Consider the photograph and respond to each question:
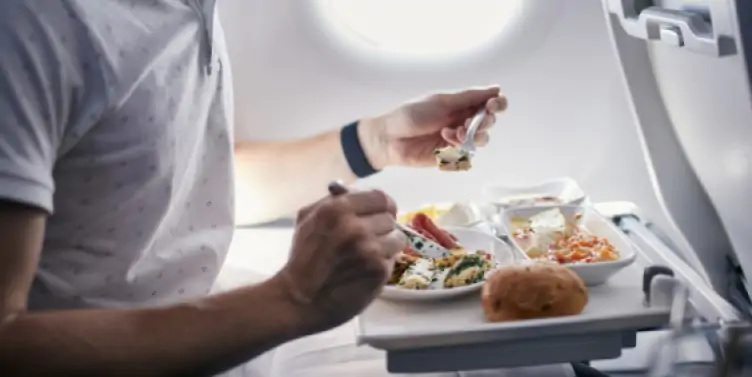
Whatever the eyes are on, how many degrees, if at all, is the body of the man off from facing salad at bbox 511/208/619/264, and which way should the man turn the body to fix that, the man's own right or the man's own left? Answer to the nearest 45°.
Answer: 0° — they already face it

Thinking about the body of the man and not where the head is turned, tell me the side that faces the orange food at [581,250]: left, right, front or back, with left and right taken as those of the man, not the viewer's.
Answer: front

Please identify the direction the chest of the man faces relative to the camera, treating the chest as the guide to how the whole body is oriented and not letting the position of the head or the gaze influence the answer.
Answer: to the viewer's right

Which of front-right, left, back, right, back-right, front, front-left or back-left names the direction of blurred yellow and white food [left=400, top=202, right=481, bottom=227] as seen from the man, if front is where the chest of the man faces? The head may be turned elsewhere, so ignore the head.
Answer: front-left

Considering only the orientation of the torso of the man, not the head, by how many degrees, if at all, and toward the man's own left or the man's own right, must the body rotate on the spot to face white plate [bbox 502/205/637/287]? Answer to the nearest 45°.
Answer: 0° — they already face it
